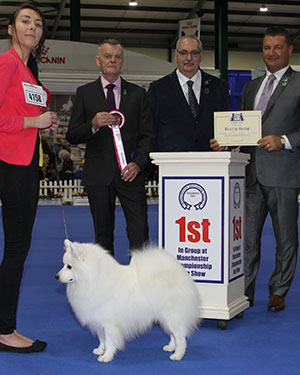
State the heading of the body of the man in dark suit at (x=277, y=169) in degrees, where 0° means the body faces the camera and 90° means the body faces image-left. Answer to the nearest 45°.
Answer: approximately 45°

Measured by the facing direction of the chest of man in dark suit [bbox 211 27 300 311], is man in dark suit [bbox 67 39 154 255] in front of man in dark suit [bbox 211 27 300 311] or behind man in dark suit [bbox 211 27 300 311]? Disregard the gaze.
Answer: in front

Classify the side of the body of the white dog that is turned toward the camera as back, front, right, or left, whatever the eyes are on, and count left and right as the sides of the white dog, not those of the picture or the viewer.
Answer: left

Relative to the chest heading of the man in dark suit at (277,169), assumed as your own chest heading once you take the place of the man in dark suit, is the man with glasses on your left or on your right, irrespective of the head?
on your right

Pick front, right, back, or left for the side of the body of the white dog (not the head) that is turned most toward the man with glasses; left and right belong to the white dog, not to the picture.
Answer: right

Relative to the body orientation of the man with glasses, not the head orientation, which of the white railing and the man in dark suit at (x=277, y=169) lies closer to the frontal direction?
the man in dark suit

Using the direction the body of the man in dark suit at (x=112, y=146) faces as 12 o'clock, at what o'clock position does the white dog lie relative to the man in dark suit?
The white dog is roughly at 12 o'clock from the man in dark suit.

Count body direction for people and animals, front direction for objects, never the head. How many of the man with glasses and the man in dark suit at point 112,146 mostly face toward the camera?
2

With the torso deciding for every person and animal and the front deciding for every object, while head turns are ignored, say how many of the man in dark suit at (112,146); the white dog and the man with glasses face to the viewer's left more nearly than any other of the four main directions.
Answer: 1

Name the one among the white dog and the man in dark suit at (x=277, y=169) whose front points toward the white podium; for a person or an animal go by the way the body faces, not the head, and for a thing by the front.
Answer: the man in dark suit
